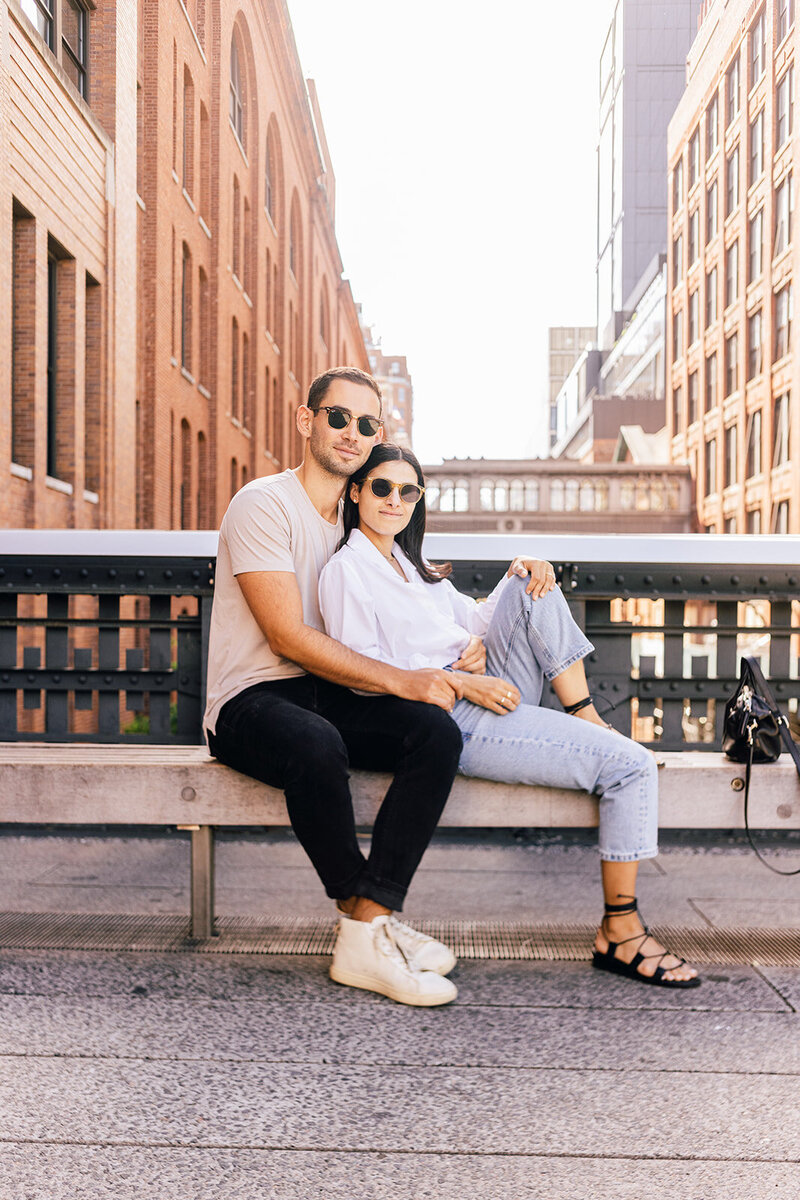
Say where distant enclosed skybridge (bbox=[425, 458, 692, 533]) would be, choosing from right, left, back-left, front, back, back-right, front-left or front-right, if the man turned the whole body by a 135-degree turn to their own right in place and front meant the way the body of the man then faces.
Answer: right

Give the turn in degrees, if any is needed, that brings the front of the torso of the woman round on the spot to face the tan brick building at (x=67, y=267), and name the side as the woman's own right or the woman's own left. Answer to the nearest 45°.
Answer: approximately 180°

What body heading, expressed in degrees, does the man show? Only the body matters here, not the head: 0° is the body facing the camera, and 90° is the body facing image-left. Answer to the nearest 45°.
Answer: approximately 315°

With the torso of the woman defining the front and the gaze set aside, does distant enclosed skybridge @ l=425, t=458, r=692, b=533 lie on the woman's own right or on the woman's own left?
on the woman's own left

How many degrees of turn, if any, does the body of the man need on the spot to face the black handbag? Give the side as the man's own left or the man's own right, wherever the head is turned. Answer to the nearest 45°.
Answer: approximately 45° to the man's own left

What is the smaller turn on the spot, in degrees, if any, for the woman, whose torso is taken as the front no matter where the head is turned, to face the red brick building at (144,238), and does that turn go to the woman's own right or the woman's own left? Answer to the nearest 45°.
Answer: approximately 180°

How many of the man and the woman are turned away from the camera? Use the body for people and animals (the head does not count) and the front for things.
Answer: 0
